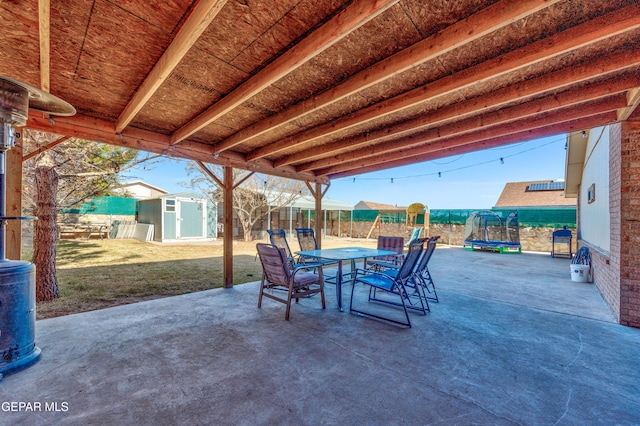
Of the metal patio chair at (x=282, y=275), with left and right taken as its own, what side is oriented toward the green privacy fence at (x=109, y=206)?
left

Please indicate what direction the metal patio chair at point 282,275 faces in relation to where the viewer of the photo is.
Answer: facing away from the viewer and to the right of the viewer

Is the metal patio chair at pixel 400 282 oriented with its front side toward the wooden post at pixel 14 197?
no

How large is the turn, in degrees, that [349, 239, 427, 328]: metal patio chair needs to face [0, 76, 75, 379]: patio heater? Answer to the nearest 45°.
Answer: approximately 90° to its left

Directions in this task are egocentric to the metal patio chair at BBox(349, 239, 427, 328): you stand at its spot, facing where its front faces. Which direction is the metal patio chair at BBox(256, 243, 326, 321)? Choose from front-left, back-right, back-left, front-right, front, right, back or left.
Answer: front-left

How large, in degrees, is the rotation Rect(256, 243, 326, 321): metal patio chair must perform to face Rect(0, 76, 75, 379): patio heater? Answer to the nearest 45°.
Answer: approximately 180°

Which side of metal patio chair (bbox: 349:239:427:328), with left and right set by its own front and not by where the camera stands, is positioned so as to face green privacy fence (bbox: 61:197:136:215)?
front

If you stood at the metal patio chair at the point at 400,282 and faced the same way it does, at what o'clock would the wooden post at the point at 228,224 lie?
The wooden post is roughly at 11 o'clock from the metal patio chair.

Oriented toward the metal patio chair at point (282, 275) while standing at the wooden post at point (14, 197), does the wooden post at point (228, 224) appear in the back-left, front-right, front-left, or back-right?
front-left

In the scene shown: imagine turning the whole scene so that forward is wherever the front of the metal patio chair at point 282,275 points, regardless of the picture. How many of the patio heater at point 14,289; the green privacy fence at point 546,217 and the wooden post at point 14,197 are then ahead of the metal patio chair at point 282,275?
1

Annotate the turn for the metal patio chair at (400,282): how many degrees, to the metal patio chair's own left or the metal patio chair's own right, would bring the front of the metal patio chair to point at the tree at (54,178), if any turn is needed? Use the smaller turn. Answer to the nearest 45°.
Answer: approximately 45° to the metal patio chair's own left

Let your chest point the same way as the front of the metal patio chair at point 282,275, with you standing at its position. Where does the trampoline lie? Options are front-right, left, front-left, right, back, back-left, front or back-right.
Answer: front

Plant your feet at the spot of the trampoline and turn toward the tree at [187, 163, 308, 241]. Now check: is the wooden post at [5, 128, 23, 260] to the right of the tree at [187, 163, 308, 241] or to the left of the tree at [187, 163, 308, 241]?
left

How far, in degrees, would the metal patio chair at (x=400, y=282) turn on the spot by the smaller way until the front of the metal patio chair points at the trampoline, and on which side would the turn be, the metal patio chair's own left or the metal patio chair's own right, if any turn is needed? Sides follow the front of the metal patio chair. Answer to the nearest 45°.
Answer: approximately 90° to the metal patio chair's own right

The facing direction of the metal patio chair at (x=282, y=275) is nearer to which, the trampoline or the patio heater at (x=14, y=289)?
the trampoline

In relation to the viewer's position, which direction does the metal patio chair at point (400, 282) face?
facing away from the viewer and to the left of the viewer

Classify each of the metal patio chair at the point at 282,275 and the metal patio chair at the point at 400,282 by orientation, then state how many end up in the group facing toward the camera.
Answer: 0

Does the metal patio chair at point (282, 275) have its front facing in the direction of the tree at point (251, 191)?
no
